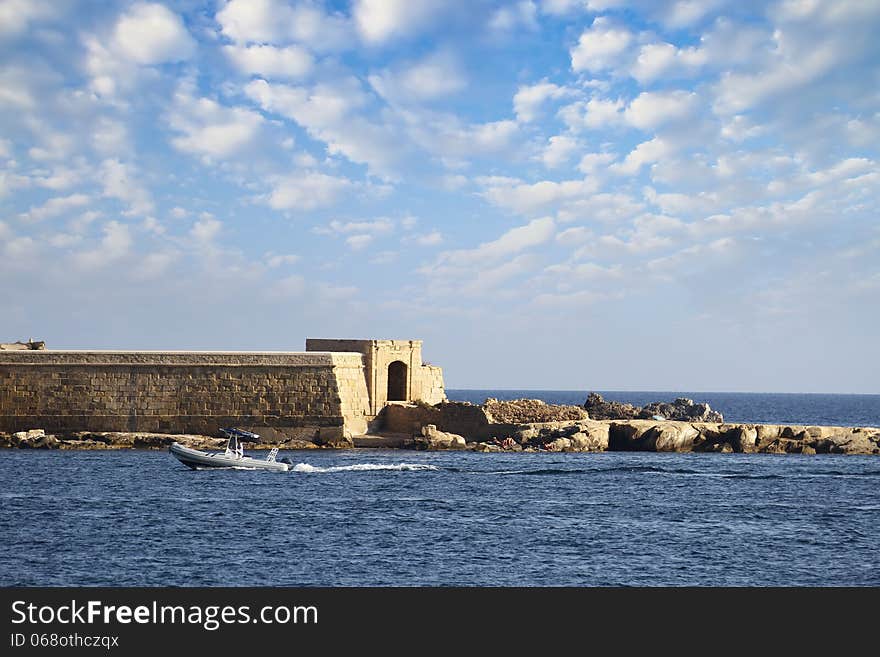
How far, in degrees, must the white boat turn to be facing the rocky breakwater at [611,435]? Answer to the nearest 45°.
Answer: approximately 180°

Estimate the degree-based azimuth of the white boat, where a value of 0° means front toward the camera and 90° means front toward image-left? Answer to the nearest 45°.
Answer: approximately 90°

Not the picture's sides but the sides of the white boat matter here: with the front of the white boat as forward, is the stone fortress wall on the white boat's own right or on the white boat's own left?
on the white boat's own right

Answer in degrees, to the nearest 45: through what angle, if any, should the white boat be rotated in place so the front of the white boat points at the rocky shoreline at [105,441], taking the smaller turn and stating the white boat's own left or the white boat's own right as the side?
approximately 45° to the white boat's own right

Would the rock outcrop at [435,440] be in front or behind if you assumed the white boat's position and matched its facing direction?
behind
